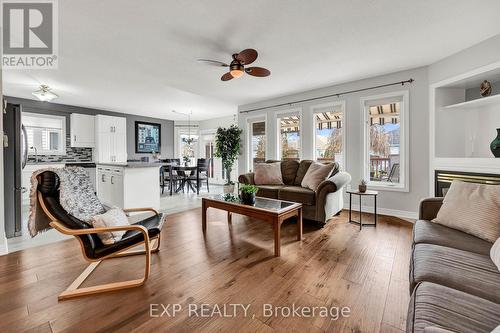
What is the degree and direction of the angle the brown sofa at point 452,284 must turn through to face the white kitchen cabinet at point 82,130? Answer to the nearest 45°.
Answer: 0° — it already faces it

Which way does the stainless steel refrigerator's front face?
to the viewer's right

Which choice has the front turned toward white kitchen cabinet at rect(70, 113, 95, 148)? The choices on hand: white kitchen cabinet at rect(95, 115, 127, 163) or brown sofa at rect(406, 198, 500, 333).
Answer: the brown sofa

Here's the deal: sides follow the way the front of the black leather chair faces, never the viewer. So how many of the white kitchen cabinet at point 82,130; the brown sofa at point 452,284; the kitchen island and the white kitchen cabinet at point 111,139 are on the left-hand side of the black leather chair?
3

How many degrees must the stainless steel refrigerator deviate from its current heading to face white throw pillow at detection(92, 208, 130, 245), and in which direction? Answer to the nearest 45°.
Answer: approximately 90° to its right

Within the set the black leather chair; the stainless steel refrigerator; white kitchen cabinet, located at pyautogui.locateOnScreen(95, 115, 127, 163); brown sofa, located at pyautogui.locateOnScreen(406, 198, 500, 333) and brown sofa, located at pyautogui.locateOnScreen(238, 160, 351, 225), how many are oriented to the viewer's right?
2

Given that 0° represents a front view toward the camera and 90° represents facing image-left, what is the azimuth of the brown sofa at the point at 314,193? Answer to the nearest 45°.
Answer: approximately 45°

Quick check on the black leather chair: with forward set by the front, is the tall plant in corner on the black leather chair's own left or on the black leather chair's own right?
on the black leather chair's own left

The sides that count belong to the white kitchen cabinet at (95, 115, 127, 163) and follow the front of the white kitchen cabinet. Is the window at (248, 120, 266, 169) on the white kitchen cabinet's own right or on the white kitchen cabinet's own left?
on the white kitchen cabinet's own left

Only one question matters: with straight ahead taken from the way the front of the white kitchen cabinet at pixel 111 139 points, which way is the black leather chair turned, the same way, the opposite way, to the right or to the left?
to the left

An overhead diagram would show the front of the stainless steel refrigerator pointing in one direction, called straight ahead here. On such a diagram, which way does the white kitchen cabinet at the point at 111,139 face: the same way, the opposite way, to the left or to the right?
to the right

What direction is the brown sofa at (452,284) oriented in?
to the viewer's left

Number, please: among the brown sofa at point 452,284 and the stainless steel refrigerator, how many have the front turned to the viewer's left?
1

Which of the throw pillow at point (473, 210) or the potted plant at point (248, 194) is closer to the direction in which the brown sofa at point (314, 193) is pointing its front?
the potted plant

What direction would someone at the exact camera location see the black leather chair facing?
facing to the right of the viewer

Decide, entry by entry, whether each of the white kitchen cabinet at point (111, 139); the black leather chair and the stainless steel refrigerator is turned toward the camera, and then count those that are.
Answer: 1

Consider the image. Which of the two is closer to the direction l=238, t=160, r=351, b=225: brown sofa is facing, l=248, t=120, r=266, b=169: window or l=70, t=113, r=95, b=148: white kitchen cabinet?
the white kitchen cabinet
